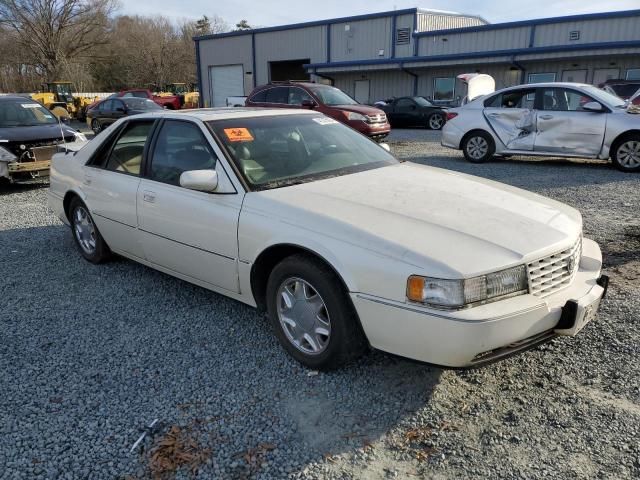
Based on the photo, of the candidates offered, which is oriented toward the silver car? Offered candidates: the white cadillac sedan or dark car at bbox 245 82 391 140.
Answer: the dark car

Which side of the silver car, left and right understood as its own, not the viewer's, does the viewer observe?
right

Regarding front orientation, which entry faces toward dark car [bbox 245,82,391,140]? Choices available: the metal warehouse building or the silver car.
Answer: the metal warehouse building

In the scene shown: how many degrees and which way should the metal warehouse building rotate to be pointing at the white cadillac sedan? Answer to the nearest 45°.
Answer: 0° — it already faces it

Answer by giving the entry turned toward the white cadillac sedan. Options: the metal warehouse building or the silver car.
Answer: the metal warehouse building

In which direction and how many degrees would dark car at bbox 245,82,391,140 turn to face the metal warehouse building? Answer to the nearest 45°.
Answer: approximately 135° to its left

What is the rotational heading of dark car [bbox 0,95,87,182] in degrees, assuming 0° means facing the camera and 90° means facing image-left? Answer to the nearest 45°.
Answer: approximately 315°

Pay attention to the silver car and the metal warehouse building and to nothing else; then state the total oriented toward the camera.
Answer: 1

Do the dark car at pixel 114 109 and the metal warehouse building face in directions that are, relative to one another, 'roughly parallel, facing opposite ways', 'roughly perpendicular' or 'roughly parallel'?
roughly perpendicular

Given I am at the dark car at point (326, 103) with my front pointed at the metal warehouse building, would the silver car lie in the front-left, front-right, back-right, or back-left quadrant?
back-right
